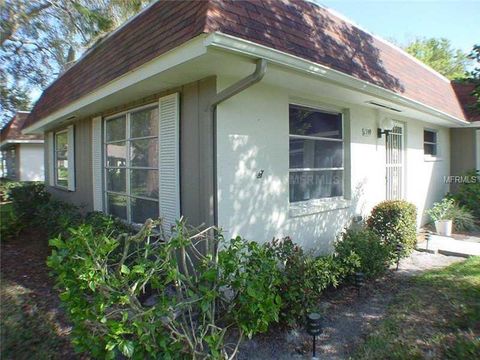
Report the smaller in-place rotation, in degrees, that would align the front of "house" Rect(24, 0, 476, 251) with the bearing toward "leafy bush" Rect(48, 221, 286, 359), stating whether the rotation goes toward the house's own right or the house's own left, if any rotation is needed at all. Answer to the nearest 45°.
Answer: approximately 45° to the house's own right

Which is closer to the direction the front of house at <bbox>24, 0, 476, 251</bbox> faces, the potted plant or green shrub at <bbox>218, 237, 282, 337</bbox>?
the green shrub

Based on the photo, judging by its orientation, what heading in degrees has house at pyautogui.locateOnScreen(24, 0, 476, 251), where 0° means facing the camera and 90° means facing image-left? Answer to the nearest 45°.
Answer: approximately 315°

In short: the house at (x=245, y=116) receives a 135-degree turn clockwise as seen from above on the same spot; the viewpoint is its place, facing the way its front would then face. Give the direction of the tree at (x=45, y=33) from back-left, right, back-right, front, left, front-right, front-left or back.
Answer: front-right

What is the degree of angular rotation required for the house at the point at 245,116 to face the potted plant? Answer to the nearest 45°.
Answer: approximately 90° to its left

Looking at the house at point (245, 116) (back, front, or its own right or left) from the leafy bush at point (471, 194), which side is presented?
left
